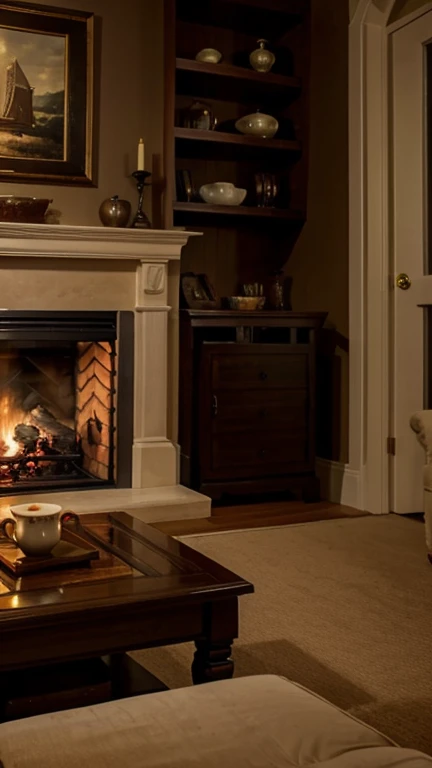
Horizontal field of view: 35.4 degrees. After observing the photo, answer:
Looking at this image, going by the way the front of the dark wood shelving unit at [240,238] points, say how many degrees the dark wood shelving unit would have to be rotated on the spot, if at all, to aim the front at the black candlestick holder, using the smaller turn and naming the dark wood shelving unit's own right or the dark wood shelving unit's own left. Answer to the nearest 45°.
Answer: approximately 45° to the dark wood shelving unit's own right

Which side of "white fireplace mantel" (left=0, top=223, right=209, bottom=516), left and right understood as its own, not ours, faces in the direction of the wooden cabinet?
left

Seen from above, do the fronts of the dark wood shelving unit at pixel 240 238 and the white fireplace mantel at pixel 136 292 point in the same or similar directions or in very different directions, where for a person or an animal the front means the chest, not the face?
same or similar directions

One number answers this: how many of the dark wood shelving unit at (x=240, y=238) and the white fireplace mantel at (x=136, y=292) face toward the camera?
2

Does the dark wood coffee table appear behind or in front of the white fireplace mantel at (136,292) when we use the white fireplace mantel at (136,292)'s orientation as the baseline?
in front

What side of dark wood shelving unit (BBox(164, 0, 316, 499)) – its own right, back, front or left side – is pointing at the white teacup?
front

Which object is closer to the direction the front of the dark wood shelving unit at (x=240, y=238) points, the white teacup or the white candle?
the white teacup

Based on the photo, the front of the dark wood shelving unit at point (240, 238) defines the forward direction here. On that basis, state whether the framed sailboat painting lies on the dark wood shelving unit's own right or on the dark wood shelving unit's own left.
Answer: on the dark wood shelving unit's own right

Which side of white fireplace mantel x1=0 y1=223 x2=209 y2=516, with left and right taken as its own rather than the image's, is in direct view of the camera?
front

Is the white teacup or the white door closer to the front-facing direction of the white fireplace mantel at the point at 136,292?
the white teacup

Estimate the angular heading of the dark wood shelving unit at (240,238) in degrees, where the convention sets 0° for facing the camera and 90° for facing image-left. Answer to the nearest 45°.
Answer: approximately 0°

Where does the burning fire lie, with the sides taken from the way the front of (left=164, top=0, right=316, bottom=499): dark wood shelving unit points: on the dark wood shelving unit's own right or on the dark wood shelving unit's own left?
on the dark wood shelving unit's own right

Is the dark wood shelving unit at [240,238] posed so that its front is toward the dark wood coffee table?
yes
